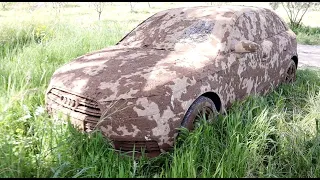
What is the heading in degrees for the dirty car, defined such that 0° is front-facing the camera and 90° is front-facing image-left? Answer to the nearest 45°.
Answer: approximately 45°
